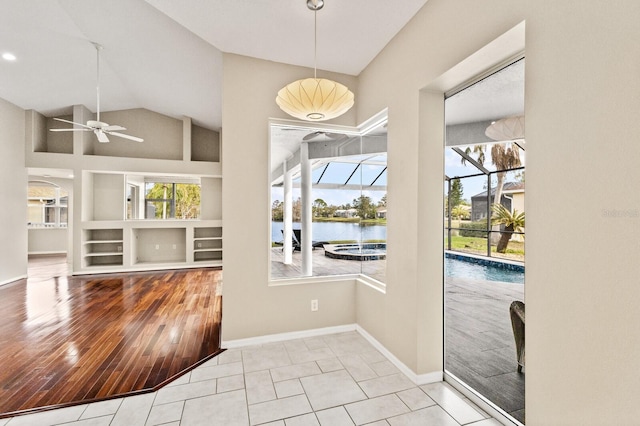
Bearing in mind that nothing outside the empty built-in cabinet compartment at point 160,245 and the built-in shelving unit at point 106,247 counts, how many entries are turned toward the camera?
2

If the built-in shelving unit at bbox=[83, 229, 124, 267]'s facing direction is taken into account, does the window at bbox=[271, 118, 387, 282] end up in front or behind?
in front

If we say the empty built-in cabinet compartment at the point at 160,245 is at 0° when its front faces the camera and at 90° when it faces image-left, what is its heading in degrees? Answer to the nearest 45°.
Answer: approximately 0°

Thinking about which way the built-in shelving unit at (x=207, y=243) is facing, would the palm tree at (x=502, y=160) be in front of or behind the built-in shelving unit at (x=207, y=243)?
behind

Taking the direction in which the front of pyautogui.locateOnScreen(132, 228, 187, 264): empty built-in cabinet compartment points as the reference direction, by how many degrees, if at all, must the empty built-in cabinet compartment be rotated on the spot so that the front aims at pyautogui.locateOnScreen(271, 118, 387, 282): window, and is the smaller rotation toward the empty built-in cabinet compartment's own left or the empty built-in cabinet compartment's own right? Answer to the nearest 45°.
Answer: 0° — it already faces it

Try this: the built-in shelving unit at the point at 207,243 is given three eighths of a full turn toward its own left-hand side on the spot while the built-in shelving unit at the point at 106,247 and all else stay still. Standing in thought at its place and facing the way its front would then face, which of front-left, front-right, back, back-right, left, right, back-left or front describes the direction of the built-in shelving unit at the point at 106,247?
back-left

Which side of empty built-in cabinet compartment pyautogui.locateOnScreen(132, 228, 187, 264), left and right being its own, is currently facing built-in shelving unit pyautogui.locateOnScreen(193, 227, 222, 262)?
left

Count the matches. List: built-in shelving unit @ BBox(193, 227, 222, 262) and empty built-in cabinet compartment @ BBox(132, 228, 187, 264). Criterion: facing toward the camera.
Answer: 2
